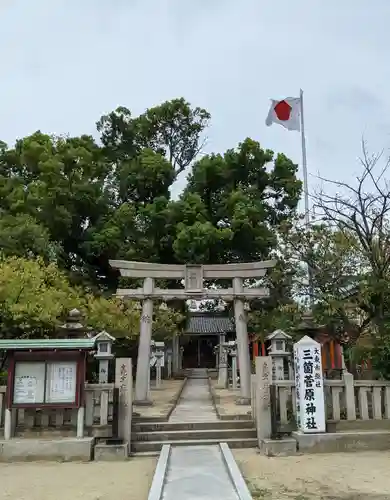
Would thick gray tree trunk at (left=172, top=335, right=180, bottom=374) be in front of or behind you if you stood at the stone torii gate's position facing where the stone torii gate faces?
behind

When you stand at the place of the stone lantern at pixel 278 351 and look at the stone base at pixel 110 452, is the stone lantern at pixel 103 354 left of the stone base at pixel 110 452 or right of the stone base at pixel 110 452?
right

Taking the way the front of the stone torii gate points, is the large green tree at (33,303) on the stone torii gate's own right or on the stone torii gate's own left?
on the stone torii gate's own right

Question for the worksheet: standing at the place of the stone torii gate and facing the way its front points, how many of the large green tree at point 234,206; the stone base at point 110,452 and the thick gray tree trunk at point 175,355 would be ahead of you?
1

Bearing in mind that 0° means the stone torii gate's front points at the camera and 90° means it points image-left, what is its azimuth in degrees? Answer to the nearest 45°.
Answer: approximately 0°

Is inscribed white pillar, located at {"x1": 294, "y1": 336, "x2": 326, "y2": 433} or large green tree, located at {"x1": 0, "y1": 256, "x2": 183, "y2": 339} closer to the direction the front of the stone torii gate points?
the inscribed white pillar

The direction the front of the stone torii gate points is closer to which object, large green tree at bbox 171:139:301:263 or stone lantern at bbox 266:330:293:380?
the stone lantern

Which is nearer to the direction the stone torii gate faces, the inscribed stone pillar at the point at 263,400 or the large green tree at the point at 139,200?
the inscribed stone pillar
